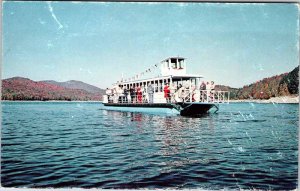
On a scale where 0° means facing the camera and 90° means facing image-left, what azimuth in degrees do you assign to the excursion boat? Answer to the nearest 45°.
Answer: approximately 315°

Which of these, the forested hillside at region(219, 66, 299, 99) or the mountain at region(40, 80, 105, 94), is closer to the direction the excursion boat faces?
the forested hillside

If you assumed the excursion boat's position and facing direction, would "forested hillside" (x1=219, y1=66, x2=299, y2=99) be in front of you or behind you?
in front
